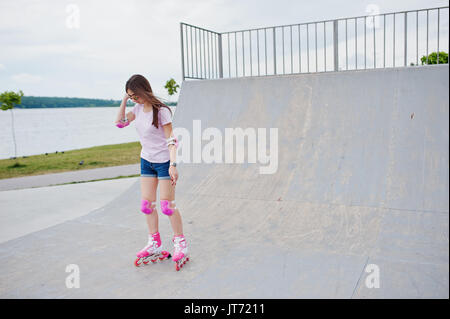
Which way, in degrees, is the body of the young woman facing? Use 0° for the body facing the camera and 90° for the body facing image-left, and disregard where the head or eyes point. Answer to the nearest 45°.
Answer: approximately 45°

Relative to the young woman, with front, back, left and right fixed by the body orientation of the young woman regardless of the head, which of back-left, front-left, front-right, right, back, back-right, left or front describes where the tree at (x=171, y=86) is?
back-right
